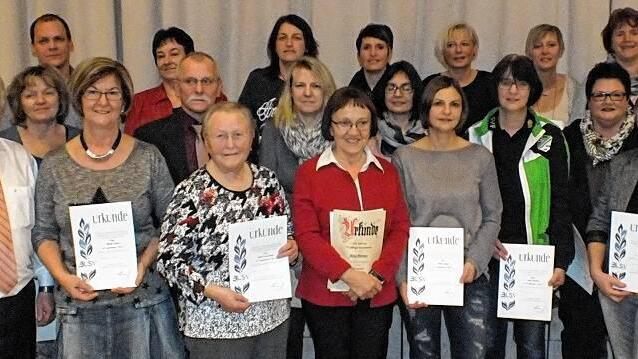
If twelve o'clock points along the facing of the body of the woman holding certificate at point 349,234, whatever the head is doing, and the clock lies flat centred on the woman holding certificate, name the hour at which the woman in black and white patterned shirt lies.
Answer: The woman in black and white patterned shirt is roughly at 2 o'clock from the woman holding certificate.

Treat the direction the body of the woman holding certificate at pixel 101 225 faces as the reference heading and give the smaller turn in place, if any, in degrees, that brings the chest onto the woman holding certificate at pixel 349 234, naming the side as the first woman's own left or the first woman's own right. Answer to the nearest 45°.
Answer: approximately 90° to the first woman's own left

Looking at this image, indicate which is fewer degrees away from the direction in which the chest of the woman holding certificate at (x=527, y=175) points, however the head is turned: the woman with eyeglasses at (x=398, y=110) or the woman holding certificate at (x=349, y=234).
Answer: the woman holding certificate

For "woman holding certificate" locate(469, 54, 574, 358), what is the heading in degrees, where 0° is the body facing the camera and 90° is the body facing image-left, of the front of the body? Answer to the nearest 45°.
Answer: approximately 0°

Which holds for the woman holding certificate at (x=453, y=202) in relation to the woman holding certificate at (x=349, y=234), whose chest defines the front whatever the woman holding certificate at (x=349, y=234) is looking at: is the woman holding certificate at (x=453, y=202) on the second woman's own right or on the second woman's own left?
on the second woman's own left

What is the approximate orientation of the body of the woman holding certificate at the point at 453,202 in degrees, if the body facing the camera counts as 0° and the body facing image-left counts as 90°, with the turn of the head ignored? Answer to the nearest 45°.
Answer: approximately 0°

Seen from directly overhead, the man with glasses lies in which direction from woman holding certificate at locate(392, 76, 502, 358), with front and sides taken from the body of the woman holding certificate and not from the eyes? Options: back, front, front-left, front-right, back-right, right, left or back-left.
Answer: right

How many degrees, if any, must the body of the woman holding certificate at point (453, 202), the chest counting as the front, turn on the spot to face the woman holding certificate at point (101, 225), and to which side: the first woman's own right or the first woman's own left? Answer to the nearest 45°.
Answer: approximately 45° to the first woman's own right
